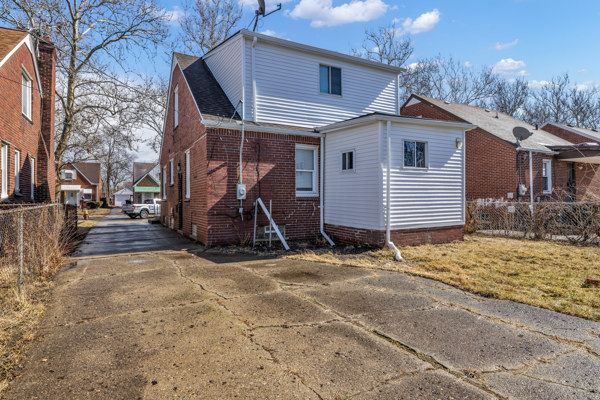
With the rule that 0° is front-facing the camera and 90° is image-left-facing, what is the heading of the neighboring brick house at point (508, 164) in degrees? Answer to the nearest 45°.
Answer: approximately 135°

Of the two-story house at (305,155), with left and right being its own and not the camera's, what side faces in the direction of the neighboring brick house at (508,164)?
right

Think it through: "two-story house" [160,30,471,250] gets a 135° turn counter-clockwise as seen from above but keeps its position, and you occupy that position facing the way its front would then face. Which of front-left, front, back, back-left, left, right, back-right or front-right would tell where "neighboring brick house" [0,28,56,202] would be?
right

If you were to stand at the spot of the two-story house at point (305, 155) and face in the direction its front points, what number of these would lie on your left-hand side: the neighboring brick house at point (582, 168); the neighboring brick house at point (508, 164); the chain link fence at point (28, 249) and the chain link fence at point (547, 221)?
1

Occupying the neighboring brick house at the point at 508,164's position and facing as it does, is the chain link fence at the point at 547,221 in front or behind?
behind

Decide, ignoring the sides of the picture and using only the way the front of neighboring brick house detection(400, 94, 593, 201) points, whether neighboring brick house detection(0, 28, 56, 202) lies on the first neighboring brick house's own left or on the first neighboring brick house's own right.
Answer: on the first neighboring brick house's own left

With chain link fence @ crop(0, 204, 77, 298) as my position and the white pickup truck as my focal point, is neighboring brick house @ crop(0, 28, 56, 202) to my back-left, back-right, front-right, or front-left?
front-left

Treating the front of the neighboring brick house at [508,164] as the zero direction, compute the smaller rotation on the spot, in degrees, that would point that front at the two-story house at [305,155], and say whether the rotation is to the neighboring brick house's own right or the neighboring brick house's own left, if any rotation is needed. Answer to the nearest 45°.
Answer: approximately 90° to the neighboring brick house's own left

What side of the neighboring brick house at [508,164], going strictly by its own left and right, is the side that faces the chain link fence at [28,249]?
left

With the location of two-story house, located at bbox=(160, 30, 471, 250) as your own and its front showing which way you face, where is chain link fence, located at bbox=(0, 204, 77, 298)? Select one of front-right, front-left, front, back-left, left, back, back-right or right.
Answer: left

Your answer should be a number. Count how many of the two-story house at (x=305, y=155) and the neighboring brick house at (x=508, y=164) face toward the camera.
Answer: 0

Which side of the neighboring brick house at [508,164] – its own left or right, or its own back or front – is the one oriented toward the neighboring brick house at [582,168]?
right

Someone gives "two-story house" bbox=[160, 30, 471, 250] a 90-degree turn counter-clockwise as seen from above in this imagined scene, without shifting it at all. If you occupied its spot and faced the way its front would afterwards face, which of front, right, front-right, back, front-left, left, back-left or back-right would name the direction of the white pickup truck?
right

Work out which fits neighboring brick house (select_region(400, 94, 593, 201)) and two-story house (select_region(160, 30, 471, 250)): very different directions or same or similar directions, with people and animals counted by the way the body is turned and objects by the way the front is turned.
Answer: same or similar directions

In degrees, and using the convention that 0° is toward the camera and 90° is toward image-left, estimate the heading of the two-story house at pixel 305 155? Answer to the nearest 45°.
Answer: approximately 135°
